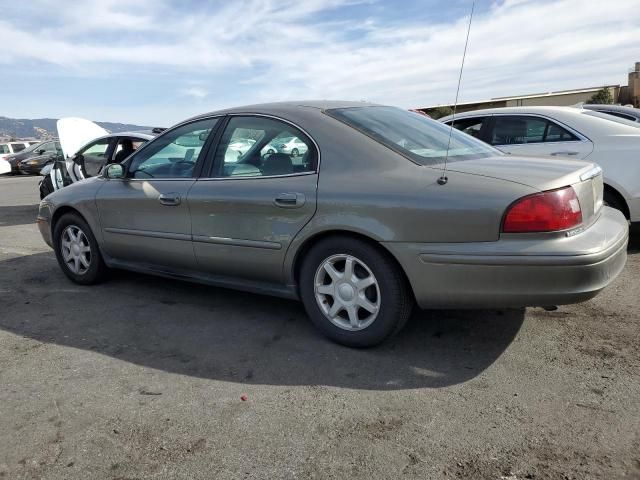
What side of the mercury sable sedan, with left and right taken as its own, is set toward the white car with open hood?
front

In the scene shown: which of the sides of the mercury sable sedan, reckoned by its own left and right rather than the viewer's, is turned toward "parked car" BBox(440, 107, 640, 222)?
right

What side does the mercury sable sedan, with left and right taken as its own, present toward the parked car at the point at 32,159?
front

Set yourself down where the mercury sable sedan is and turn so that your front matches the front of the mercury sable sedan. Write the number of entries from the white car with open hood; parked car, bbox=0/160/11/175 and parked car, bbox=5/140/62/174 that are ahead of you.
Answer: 3

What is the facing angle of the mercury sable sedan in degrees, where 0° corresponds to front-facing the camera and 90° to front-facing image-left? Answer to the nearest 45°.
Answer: approximately 135°

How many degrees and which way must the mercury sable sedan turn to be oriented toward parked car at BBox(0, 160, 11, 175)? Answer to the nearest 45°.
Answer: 0° — it already faces it
